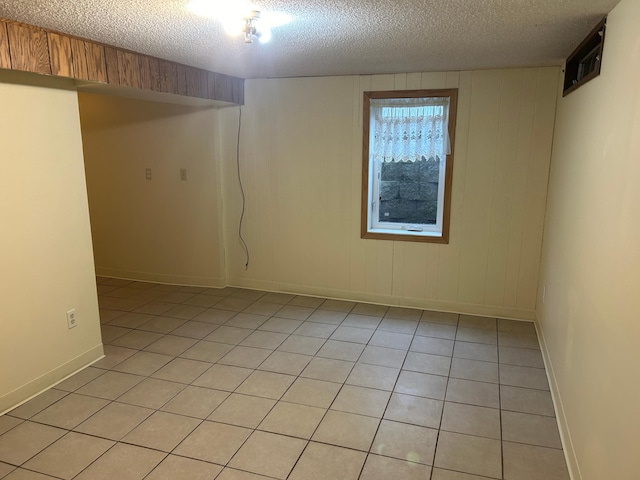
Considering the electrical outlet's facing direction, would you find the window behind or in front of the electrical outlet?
in front

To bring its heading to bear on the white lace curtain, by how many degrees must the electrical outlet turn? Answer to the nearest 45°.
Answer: approximately 45° to its left

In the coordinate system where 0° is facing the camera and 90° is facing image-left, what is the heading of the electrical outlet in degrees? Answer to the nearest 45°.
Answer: approximately 315°
